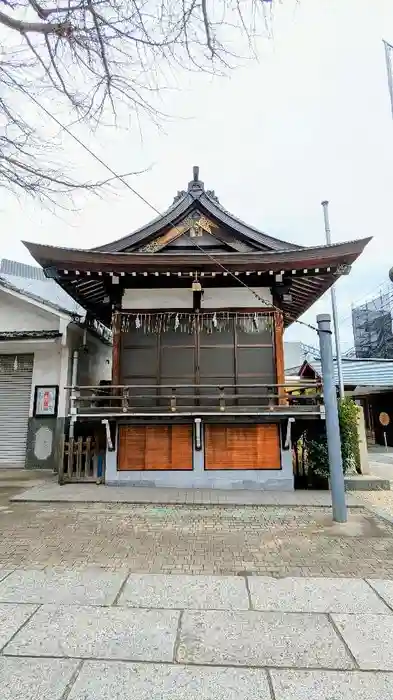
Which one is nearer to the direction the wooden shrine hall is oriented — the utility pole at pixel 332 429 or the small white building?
the utility pole

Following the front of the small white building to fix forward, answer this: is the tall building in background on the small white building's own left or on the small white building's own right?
on the small white building's own left

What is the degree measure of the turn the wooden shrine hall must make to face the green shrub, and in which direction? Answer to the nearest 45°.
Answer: approximately 90° to its left

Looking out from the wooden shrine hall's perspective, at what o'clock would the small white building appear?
The small white building is roughly at 4 o'clock from the wooden shrine hall.

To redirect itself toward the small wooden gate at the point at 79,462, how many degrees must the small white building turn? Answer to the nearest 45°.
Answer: approximately 45° to its left

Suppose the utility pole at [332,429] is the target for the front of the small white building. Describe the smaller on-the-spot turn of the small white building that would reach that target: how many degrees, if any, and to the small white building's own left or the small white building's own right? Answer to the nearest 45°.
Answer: approximately 45° to the small white building's own left

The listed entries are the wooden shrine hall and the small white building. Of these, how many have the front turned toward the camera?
2

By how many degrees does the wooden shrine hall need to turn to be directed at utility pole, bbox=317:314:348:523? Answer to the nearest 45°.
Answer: approximately 45° to its left

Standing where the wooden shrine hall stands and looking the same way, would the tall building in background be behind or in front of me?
behind

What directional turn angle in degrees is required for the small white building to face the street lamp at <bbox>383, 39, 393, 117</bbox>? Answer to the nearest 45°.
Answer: approximately 45° to its left
